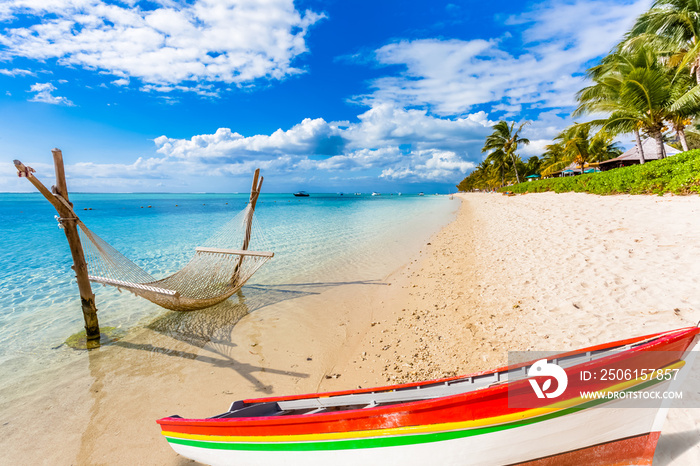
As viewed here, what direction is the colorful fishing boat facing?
to the viewer's right

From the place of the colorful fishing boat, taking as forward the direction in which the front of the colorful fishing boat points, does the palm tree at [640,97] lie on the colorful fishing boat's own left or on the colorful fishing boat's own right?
on the colorful fishing boat's own left

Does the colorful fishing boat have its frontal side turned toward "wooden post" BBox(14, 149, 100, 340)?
no

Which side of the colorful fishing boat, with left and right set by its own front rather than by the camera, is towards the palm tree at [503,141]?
left

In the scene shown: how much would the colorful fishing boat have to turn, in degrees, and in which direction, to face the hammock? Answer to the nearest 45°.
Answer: approximately 135° to its left

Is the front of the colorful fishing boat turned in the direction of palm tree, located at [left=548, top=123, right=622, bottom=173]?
no

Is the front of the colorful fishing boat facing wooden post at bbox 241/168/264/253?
no
